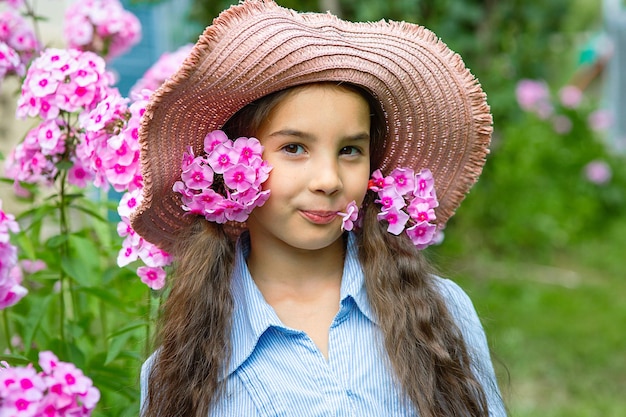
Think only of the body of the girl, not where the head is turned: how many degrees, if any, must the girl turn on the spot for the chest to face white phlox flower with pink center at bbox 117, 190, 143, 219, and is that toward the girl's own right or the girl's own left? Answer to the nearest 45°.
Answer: approximately 90° to the girl's own right

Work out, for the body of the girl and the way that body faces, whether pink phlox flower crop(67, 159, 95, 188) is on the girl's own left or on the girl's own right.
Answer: on the girl's own right

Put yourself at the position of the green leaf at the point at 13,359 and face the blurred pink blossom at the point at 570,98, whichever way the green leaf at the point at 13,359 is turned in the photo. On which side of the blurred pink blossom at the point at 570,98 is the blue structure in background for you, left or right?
left

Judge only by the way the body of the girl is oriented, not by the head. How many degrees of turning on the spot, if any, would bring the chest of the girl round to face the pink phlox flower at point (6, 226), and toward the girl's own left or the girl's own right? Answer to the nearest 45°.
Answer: approximately 90° to the girl's own right

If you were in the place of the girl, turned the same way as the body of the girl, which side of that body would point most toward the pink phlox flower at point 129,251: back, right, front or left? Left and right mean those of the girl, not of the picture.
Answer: right

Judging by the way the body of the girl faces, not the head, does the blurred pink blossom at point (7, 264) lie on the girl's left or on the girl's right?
on the girl's right

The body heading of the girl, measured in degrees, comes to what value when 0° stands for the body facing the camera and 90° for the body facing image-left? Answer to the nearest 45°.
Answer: approximately 0°

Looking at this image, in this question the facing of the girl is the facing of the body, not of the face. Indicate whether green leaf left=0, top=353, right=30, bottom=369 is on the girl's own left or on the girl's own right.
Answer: on the girl's own right
